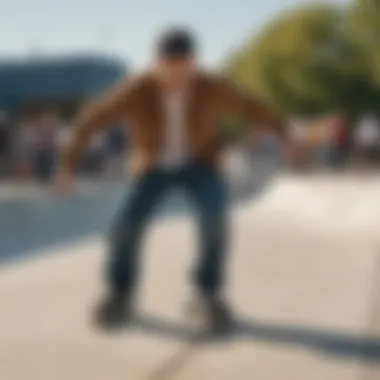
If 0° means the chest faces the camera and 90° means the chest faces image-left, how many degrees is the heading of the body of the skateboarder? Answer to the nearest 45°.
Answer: approximately 0°
